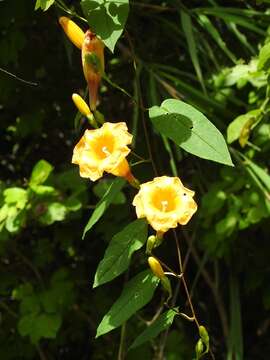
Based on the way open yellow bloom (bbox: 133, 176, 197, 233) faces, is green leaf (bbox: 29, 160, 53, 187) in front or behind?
behind

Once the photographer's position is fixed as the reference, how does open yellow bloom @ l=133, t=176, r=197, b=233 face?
facing the viewer
